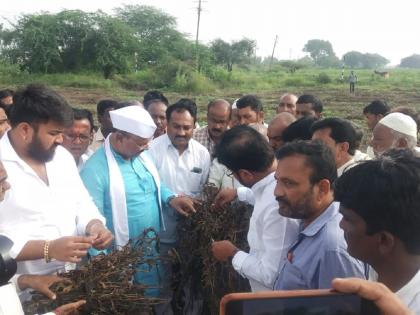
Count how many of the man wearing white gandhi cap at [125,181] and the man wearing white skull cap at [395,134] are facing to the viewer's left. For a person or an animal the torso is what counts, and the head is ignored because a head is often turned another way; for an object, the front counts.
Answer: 1

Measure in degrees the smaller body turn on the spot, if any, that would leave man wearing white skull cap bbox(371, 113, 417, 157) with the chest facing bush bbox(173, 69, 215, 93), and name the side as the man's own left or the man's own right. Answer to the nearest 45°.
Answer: approximately 45° to the man's own right

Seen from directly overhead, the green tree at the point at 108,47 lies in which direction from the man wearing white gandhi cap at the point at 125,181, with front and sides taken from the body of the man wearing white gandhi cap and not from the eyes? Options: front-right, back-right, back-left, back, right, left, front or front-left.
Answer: back-left

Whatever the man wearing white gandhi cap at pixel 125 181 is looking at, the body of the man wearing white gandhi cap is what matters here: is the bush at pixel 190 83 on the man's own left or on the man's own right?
on the man's own left

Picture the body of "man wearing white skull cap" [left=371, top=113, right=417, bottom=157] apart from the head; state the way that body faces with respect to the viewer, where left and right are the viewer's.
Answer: facing to the left of the viewer

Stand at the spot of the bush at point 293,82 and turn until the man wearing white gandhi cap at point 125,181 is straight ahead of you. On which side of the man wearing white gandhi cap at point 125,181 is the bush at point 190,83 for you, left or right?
right

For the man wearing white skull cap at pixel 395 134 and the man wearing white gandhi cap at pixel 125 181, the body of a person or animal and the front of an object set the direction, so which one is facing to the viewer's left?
the man wearing white skull cap at pixel 395 134

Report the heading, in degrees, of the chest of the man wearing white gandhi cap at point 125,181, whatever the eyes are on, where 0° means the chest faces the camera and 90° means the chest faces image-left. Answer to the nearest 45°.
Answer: approximately 315°

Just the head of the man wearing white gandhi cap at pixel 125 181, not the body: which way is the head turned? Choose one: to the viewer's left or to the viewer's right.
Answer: to the viewer's right
